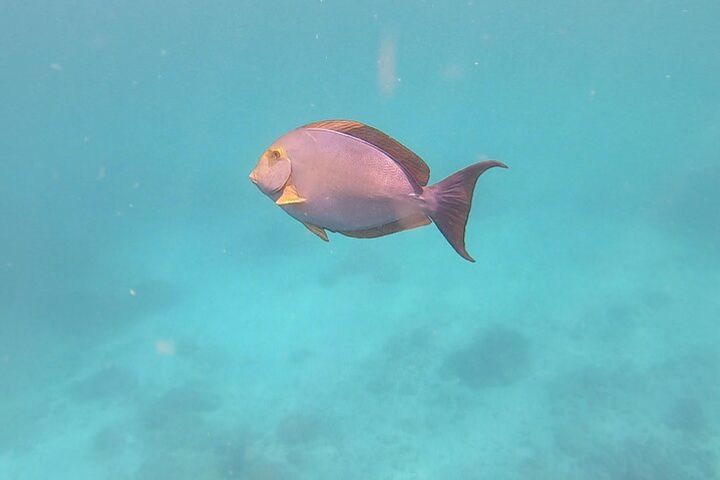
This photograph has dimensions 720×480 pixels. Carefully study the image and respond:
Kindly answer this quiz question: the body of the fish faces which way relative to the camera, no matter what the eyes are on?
to the viewer's left

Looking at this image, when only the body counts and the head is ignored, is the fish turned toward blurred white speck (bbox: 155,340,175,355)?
no
